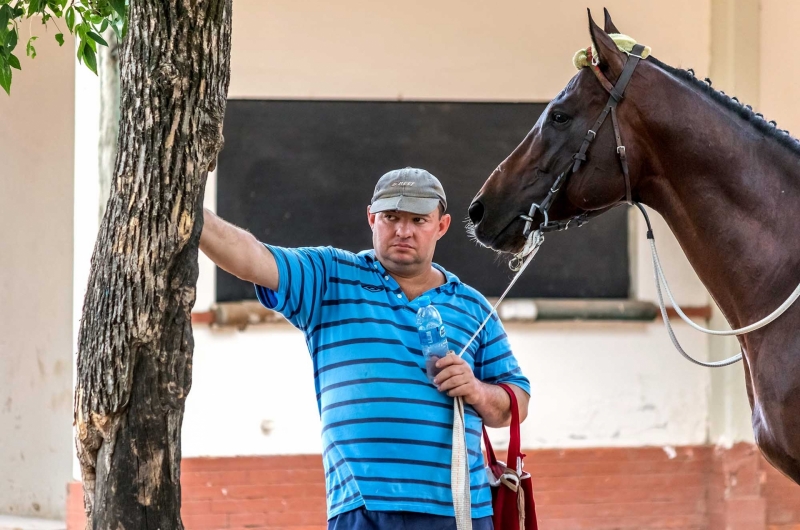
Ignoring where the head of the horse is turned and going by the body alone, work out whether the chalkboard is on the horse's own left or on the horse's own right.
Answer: on the horse's own right

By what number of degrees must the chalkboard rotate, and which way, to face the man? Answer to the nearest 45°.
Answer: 0° — it already faces them

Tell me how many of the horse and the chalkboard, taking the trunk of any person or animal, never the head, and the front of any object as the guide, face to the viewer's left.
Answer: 1

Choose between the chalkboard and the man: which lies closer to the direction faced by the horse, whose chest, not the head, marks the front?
the man

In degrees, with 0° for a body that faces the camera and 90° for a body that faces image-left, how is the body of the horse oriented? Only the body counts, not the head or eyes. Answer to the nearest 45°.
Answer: approximately 90°

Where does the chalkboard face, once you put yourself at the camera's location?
facing the viewer

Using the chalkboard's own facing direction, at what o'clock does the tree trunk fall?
The tree trunk is roughly at 12 o'clock from the chalkboard.

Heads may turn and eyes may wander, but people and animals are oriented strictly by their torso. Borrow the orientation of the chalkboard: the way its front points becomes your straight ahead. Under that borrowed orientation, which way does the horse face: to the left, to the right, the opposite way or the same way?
to the right

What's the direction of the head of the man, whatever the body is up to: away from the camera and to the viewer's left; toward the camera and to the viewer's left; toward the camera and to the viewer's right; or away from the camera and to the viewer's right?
toward the camera and to the viewer's right
